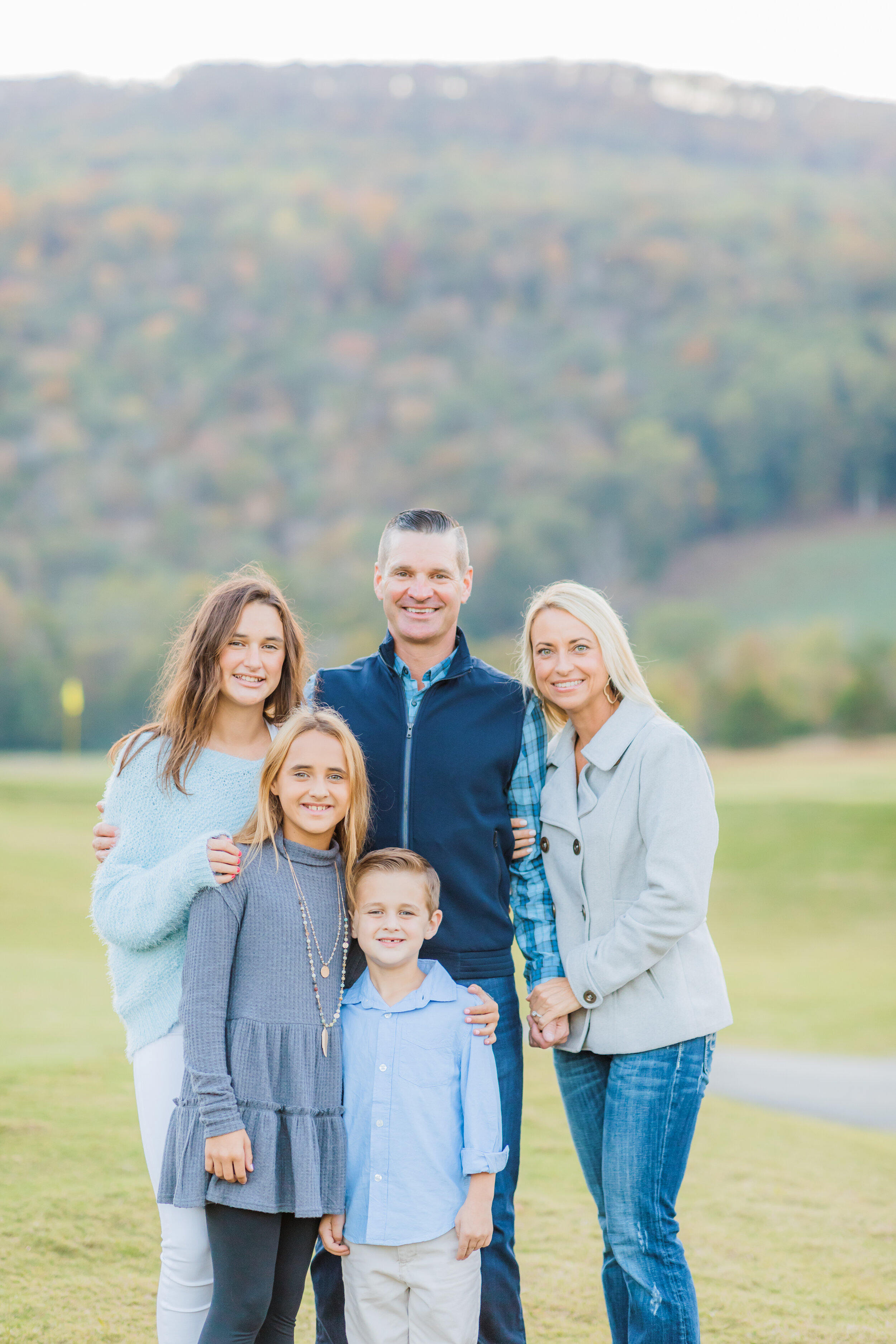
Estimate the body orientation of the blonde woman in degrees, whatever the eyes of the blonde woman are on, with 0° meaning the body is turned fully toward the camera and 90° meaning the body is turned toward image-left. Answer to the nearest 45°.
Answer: approximately 45°

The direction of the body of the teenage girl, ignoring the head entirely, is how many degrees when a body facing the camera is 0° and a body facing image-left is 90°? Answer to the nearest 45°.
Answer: approximately 315°

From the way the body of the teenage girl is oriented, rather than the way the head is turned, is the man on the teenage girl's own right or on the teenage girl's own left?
on the teenage girl's own left

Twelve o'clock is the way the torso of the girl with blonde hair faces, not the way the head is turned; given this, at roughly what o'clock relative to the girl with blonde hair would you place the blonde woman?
The blonde woman is roughly at 10 o'clock from the girl with blonde hair.

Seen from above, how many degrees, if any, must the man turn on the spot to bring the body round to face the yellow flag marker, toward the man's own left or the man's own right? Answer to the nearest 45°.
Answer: approximately 180°

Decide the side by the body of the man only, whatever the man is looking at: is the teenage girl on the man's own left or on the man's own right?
on the man's own right
